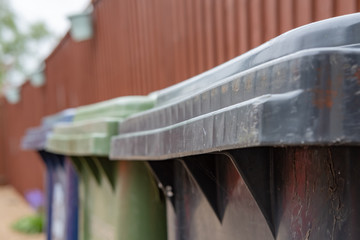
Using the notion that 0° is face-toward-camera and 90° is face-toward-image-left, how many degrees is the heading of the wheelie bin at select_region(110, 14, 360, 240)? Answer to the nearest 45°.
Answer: approximately 45°

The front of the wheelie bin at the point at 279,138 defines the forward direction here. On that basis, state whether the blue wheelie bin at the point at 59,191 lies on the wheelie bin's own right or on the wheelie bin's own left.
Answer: on the wheelie bin's own right

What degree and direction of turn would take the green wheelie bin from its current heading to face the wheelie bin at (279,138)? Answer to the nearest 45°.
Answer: approximately 45° to its left

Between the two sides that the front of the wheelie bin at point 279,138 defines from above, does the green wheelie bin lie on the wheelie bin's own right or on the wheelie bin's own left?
on the wheelie bin's own right

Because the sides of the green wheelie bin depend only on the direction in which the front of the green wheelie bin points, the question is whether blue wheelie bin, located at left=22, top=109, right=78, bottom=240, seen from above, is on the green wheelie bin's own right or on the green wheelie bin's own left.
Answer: on the green wheelie bin's own right
